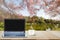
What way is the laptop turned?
toward the camera
